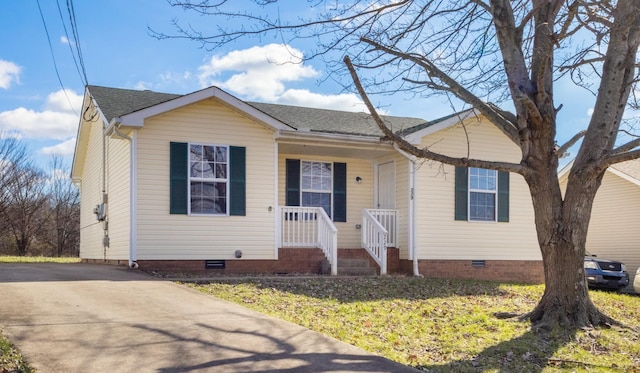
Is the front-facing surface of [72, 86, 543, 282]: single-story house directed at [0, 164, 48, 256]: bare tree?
no

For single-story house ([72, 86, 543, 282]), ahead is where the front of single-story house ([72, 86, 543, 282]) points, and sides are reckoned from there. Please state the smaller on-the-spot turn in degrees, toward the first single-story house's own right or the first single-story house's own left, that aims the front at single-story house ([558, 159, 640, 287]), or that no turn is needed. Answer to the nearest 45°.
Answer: approximately 135° to the first single-story house's own left

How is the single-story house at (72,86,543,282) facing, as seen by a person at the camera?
facing the viewer
